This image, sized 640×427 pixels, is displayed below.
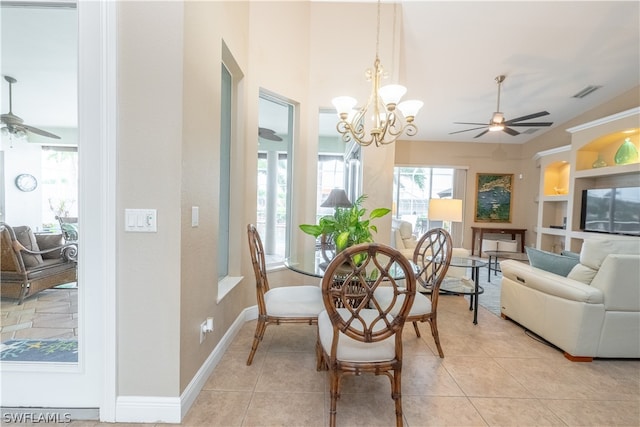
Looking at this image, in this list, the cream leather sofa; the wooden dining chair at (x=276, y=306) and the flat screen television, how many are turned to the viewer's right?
1

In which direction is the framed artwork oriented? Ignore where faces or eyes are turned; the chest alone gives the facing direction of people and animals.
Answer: toward the camera

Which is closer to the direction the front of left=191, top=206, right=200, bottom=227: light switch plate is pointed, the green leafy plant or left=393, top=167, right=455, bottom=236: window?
the green leafy plant

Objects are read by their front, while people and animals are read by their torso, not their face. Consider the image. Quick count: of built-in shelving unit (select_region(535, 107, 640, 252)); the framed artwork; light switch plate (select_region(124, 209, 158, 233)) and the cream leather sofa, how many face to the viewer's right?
0

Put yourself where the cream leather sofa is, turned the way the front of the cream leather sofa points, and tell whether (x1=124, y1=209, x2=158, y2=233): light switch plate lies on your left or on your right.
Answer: on your left

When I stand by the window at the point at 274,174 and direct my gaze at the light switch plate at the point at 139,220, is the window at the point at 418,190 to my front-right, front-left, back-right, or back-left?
back-left

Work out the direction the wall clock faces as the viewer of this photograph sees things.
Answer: facing the viewer

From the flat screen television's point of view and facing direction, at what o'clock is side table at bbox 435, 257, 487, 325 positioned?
The side table is roughly at 11 o'clock from the flat screen television.

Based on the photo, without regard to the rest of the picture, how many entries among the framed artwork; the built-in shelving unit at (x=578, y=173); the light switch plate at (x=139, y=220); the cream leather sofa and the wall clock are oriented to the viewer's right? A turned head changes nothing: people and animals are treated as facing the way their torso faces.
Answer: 0

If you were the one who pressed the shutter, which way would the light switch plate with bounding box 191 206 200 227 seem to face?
facing the viewer and to the right of the viewer

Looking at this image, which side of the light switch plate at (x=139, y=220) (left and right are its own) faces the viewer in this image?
front

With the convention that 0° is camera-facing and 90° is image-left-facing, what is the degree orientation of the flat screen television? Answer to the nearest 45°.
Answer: approximately 45°

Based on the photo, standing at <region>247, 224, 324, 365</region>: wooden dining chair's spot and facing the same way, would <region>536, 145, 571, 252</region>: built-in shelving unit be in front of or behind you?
in front

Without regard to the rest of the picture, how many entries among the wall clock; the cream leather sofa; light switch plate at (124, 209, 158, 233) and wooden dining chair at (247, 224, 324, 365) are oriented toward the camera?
2
